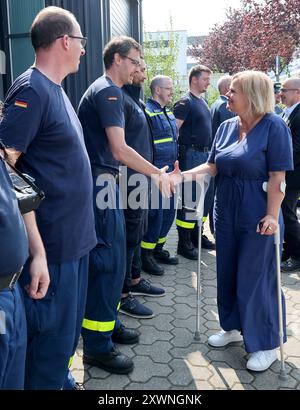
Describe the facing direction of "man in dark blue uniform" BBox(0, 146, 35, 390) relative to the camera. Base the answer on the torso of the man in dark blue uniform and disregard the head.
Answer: to the viewer's right

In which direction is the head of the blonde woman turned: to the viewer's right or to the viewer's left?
to the viewer's left

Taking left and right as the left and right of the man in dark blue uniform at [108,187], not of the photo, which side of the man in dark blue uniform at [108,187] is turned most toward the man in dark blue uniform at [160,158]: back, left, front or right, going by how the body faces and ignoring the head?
left

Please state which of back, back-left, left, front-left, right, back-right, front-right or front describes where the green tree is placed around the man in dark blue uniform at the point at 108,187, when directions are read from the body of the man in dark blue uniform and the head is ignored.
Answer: left

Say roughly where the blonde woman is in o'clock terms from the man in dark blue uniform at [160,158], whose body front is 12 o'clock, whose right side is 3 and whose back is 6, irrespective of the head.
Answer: The blonde woman is roughly at 1 o'clock from the man in dark blue uniform.

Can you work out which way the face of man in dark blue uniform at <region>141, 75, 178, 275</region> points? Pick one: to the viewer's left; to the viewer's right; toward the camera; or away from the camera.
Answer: to the viewer's right

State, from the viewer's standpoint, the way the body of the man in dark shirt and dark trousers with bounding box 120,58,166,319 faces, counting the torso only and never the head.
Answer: to the viewer's right

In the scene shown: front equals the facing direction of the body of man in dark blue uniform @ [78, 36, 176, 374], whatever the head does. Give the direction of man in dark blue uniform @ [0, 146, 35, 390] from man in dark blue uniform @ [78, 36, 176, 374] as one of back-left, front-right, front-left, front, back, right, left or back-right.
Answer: right

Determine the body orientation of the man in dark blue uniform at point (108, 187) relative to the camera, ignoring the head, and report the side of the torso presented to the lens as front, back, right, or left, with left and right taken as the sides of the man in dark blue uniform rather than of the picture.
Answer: right

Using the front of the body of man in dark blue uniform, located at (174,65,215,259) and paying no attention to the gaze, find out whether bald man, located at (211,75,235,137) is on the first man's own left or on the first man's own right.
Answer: on the first man's own left

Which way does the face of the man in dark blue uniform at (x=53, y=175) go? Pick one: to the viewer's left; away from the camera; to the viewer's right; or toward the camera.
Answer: to the viewer's right

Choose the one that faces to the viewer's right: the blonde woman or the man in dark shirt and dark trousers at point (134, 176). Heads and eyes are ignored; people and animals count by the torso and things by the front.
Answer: the man in dark shirt and dark trousers

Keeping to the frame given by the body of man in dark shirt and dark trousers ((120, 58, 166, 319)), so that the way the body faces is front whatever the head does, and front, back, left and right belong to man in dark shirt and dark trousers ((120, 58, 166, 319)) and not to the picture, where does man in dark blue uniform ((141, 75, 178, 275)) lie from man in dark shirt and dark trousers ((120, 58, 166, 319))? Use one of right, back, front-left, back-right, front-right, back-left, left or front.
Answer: left

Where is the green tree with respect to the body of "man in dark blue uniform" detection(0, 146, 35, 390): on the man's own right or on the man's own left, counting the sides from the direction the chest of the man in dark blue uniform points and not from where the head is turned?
on the man's own left
